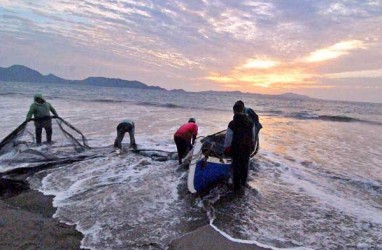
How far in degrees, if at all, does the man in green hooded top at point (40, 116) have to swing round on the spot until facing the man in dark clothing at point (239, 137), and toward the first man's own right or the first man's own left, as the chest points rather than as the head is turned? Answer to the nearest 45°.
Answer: approximately 45° to the first man's own left

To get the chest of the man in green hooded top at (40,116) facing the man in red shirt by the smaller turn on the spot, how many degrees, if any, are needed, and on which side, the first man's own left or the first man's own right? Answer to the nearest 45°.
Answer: approximately 45° to the first man's own left

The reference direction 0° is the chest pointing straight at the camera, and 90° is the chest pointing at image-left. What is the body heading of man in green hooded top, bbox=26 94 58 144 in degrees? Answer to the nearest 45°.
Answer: approximately 0°
